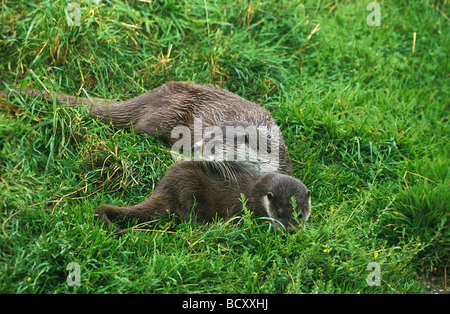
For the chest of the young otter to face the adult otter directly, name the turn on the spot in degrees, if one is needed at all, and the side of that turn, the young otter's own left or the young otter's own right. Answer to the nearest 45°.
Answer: approximately 90° to the young otter's own left

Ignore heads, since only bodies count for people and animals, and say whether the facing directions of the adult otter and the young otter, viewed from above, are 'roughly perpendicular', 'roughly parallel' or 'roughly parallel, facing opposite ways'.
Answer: roughly parallel

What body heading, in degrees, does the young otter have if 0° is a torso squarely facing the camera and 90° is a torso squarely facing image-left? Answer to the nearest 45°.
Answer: approximately 270°

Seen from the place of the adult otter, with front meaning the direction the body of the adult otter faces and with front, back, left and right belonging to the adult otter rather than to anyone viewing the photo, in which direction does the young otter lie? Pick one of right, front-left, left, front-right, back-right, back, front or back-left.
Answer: right

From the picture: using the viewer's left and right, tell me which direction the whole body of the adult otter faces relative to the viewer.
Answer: facing to the right of the viewer

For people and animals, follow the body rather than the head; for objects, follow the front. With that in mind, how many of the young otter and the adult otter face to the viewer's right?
2
